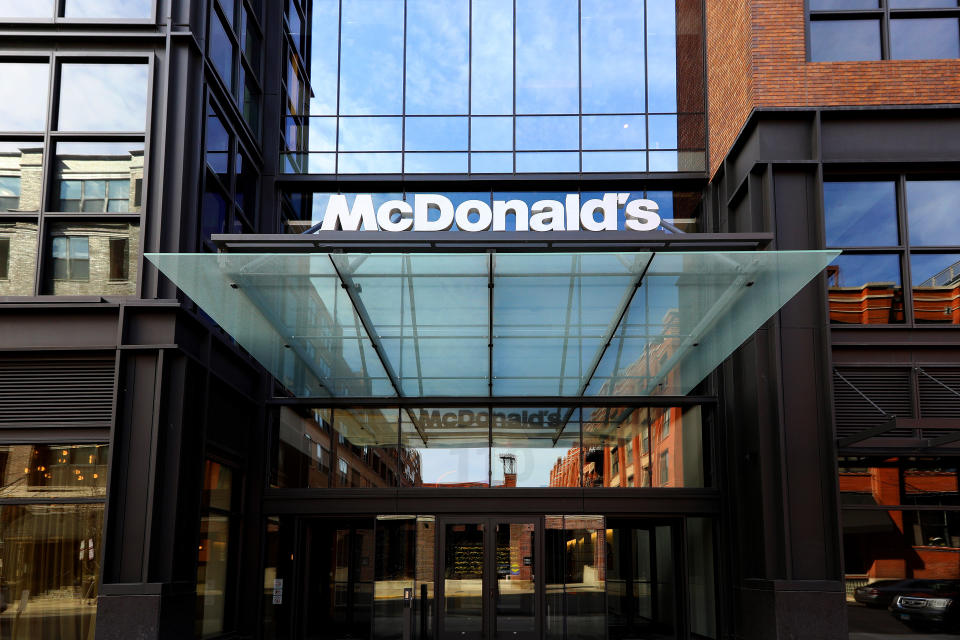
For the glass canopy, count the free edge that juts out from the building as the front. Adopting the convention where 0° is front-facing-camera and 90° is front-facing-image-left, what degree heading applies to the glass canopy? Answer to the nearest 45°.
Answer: approximately 0°

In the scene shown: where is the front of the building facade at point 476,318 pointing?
toward the camera
